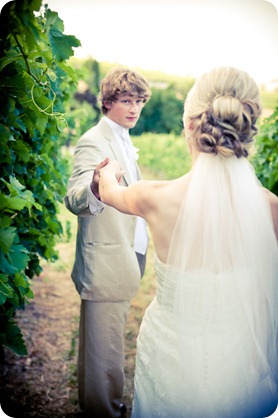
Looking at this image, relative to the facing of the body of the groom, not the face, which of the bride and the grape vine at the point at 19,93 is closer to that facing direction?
the bride

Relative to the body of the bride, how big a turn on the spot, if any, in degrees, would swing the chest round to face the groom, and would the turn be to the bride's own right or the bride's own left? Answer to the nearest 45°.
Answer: approximately 45° to the bride's own left

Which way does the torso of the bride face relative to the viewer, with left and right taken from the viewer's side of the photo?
facing away from the viewer

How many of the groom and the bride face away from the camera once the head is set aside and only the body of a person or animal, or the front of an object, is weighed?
1

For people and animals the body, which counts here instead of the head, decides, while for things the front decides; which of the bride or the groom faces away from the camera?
the bride

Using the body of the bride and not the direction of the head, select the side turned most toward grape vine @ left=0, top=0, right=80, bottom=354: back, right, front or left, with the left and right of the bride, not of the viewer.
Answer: left

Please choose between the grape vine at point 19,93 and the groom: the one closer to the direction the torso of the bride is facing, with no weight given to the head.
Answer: the groom

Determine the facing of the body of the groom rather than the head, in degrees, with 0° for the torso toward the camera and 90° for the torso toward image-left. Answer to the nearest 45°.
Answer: approximately 315°

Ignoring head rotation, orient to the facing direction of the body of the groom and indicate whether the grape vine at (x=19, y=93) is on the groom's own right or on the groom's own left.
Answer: on the groom's own right
